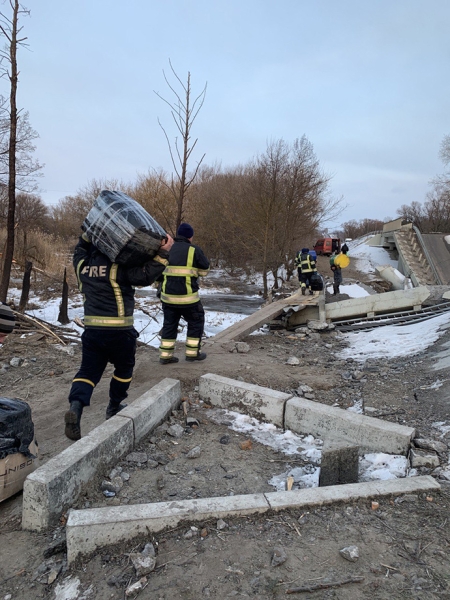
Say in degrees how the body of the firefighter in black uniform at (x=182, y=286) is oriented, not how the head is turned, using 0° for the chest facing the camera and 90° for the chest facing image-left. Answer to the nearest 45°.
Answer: approximately 225°

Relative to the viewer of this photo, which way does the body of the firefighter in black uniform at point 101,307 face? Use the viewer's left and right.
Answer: facing away from the viewer and to the right of the viewer

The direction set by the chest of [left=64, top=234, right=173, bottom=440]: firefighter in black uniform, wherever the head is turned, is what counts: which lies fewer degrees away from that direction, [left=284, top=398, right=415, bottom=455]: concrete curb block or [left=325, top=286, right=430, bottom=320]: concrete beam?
the concrete beam

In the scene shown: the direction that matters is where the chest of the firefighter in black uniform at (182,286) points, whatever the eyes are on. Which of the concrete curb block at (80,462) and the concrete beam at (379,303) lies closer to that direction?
the concrete beam
